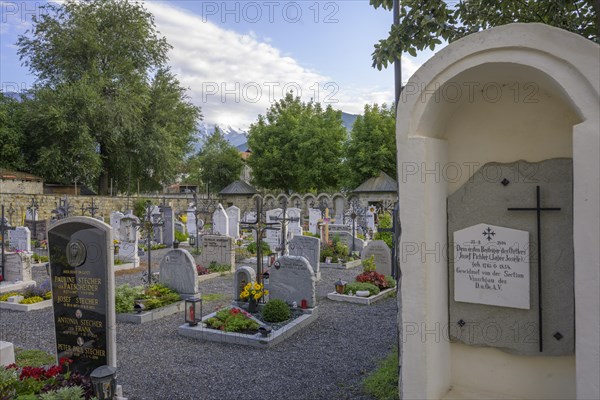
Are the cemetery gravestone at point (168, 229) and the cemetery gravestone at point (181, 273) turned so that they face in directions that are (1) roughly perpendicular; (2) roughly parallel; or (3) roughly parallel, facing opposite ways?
roughly parallel

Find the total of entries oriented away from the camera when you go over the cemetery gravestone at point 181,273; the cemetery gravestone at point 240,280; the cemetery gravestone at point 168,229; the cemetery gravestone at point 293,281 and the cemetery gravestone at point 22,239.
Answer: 0

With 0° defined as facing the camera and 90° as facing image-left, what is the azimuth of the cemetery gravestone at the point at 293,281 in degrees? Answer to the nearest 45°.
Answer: approximately 45°

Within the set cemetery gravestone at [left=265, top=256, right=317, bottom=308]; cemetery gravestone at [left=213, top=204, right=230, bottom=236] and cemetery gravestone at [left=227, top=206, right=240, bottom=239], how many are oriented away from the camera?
0

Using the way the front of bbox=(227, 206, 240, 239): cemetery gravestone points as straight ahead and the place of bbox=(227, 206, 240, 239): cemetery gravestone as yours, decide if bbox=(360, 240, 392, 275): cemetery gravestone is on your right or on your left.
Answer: on your left

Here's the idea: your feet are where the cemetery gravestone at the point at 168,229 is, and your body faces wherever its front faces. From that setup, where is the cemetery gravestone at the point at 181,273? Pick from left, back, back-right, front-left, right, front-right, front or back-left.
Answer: front-left

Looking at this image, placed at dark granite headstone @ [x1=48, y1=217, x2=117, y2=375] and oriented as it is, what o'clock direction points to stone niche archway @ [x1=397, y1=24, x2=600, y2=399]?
The stone niche archway is roughly at 9 o'clock from the dark granite headstone.

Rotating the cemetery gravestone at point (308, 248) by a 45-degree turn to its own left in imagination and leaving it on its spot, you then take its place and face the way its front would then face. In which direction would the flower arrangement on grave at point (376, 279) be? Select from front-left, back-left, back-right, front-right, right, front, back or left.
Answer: front-left

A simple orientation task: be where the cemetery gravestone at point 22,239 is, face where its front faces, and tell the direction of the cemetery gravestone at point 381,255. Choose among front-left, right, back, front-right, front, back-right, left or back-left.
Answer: left

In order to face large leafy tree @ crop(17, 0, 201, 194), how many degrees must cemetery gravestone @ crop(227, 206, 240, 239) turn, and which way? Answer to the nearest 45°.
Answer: approximately 90° to its right

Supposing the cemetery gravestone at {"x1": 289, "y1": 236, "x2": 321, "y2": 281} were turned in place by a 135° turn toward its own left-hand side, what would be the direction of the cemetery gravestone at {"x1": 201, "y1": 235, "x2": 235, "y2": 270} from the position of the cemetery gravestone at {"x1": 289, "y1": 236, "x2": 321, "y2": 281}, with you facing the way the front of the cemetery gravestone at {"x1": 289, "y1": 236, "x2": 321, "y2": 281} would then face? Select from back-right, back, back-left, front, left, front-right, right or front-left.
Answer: back-left

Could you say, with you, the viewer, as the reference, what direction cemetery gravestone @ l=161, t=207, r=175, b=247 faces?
facing the viewer and to the left of the viewer

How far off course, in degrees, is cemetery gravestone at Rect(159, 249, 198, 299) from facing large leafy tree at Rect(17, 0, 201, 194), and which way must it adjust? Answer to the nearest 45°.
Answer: approximately 135° to its right

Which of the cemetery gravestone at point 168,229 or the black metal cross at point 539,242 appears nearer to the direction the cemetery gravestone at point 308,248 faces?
the black metal cross

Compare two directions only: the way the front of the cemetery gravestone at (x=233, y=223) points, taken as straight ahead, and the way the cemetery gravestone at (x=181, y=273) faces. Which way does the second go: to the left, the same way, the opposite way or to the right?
the same way

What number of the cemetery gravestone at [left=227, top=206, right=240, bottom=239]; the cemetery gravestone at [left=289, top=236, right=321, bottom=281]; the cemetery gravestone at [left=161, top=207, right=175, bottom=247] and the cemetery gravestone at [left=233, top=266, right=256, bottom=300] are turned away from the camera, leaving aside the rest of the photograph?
0

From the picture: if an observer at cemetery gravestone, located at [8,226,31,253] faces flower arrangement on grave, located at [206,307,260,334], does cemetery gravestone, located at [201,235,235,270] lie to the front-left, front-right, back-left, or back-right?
front-left

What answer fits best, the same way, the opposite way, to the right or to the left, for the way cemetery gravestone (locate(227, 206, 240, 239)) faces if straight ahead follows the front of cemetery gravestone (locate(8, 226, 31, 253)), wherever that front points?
the same way

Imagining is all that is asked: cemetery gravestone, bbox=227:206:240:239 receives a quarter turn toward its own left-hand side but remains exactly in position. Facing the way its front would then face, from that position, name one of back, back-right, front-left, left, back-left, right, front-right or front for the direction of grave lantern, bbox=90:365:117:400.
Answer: front-right

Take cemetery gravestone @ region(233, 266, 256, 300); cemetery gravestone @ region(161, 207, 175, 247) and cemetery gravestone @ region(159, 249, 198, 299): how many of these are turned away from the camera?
0
